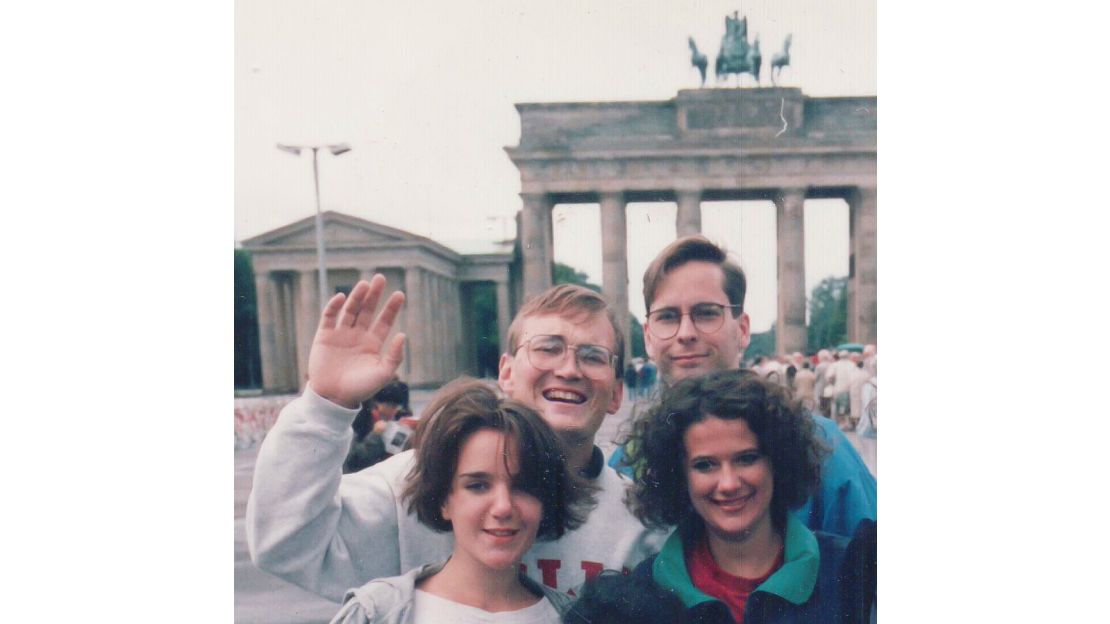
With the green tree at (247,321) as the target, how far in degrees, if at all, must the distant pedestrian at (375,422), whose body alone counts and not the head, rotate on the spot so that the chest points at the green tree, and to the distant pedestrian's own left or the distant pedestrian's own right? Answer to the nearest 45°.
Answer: approximately 180°
